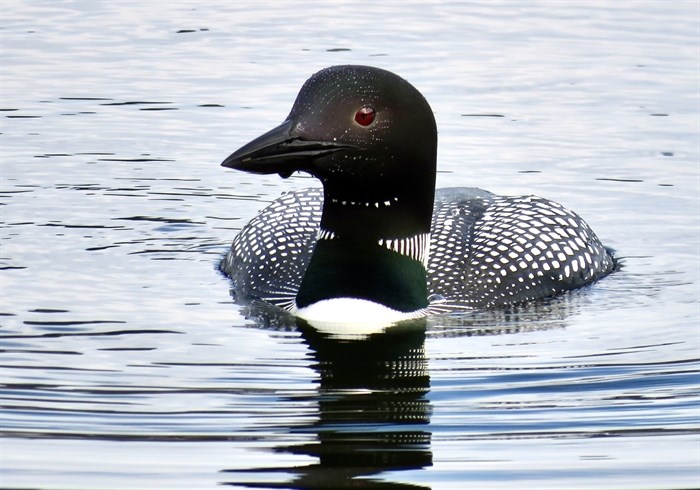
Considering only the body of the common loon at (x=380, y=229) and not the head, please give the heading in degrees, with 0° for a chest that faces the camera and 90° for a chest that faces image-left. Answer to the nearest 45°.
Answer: approximately 45°
